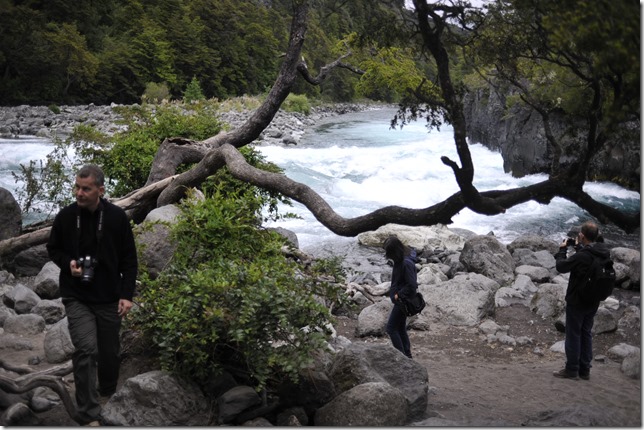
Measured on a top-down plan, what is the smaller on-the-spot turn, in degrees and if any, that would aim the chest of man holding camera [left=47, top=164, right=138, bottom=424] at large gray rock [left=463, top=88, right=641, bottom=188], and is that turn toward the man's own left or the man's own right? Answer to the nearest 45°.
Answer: approximately 90° to the man's own left

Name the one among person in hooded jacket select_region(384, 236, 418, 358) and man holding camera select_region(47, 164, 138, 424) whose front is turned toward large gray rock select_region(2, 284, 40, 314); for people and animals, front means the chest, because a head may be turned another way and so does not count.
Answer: the person in hooded jacket

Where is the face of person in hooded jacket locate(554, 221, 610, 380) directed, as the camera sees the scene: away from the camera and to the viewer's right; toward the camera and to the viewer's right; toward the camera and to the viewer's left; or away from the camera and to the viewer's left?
away from the camera and to the viewer's left

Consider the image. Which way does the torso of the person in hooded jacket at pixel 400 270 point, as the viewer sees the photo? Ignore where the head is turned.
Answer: to the viewer's left

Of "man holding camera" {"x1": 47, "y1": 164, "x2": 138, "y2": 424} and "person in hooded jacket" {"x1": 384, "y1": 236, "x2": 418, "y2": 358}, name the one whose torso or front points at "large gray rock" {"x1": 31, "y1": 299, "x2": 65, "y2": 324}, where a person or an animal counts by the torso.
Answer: the person in hooded jacket

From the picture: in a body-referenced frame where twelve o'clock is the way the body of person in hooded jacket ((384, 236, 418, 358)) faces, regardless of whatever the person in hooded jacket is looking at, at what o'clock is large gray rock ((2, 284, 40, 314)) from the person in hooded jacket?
The large gray rock is roughly at 12 o'clock from the person in hooded jacket.

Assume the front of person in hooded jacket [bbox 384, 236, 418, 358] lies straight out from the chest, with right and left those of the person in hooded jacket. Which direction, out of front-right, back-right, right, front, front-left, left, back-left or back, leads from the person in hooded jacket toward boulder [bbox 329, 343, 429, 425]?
left

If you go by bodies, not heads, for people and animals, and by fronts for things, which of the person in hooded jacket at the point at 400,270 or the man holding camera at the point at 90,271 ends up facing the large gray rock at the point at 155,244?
the person in hooded jacket

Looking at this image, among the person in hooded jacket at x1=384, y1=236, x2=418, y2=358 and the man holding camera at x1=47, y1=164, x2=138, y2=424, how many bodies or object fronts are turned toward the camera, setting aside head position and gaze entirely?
1

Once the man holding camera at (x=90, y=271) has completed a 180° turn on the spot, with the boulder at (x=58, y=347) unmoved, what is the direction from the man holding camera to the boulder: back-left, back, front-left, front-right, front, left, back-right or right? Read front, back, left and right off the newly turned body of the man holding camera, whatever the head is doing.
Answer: front

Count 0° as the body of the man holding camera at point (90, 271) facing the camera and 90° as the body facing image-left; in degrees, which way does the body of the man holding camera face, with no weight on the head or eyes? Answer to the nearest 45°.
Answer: approximately 0°

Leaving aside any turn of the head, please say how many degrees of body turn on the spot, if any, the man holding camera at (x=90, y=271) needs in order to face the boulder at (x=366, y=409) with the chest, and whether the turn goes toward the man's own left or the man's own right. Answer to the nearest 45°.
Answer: approximately 90° to the man's own left
